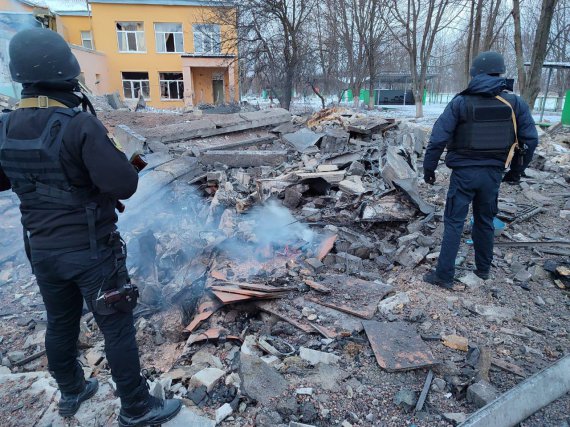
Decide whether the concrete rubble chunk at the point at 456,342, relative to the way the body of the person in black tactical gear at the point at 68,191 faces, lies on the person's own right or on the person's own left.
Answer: on the person's own right

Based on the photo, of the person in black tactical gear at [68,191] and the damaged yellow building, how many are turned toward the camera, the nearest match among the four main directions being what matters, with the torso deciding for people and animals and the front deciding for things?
1

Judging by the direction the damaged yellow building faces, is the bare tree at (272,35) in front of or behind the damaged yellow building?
in front

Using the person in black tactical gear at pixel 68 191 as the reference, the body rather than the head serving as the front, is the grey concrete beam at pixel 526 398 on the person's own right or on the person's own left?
on the person's own right

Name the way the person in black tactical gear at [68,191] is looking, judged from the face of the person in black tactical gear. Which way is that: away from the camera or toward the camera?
away from the camera

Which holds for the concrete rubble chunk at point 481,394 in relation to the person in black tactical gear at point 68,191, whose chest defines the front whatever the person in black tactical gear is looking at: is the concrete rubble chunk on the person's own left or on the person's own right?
on the person's own right

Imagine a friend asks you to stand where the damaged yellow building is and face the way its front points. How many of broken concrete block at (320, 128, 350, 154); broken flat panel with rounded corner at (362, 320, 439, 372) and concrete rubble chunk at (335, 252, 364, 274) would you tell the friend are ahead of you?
3

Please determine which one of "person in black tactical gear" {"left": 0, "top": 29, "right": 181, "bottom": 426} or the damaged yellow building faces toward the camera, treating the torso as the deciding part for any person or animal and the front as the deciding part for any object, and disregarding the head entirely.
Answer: the damaged yellow building

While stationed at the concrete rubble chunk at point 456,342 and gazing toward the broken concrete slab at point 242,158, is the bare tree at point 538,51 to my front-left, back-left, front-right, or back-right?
front-right

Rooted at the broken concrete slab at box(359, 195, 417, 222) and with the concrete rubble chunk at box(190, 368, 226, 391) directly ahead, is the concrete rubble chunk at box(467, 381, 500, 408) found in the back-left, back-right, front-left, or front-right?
front-left

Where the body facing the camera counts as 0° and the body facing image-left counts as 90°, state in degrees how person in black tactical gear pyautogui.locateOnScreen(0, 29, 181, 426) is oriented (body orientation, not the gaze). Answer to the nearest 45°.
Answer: approximately 225°

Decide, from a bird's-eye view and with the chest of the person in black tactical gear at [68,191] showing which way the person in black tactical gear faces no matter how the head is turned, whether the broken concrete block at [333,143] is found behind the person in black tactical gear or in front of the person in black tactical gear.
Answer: in front

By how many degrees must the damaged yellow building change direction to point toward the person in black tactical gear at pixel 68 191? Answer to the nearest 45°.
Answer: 0° — it already faces them

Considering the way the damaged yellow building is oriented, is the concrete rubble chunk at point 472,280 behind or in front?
in front

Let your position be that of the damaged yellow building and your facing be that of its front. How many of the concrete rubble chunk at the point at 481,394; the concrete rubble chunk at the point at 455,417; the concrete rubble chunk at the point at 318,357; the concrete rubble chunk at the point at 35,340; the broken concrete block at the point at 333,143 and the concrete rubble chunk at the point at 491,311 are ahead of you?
6

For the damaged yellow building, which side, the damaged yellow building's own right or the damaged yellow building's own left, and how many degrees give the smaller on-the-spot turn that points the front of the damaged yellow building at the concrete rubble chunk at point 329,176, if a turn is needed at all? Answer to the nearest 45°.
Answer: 0° — it already faces it

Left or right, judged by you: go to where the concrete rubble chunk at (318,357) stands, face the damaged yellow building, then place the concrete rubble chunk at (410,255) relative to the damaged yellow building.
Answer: right

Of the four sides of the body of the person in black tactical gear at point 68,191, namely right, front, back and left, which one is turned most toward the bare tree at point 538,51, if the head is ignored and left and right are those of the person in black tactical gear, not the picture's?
front

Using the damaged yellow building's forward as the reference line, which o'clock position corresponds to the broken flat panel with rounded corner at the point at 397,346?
The broken flat panel with rounded corner is roughly at 12 o'clock from the damaged yellow building.

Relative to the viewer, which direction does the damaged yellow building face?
toward the camera
